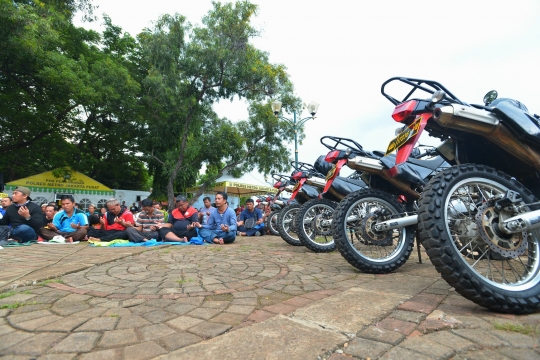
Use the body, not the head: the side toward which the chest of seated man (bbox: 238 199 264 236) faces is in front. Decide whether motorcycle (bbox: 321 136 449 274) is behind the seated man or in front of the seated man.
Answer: in front

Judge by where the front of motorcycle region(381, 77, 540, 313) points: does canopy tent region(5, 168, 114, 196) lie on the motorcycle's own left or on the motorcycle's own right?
on the motorcycle's own left

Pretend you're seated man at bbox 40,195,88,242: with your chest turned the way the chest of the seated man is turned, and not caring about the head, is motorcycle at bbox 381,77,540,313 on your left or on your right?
on your left

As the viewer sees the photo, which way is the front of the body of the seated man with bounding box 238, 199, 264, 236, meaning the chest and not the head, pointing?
toward the camera

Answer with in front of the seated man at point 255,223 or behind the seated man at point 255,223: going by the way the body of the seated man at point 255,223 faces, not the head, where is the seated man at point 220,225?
in front

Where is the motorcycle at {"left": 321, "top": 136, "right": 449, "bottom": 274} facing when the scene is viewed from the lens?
facing away from the viewer and to the right of the viewer

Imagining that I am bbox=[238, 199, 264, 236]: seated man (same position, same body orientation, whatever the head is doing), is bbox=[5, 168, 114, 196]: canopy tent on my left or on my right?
on my right

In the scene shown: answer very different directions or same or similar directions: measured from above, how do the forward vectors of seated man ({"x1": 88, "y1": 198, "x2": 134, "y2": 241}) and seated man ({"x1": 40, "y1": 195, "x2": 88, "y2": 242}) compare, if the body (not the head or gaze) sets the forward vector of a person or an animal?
same or similar directions

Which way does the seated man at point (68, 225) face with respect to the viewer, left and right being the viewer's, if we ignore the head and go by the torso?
facing the viewer and to the left of the viewer

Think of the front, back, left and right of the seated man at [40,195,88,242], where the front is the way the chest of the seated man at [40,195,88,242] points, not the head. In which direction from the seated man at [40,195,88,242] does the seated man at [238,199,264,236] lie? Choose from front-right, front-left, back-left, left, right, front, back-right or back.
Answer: back-left

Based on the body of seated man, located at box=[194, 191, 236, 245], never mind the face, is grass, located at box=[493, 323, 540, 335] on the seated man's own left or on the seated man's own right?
on the seated man's own left

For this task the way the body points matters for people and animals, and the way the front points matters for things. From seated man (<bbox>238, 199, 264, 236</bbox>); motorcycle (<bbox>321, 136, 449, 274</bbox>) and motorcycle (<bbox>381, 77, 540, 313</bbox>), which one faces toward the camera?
the seated man

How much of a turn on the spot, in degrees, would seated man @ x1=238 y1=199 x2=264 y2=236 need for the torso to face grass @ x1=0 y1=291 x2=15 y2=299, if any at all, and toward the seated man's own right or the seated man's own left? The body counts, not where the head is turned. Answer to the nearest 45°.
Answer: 0° — they already face it

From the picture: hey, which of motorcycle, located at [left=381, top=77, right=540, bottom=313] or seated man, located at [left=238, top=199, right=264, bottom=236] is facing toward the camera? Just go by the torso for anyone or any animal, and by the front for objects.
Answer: the seated man

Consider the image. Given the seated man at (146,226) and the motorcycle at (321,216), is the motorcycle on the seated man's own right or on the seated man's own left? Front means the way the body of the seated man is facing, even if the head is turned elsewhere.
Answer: on the seated man's own left

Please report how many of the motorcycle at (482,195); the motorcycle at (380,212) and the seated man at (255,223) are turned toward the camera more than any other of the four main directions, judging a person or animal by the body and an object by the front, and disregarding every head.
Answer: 1

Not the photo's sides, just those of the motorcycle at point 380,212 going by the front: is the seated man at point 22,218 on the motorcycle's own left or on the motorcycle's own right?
on the motorcycle's own left

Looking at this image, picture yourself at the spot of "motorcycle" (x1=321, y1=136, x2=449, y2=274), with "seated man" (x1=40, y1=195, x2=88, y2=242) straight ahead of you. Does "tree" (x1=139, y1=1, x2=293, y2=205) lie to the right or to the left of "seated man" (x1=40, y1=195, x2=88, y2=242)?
right
